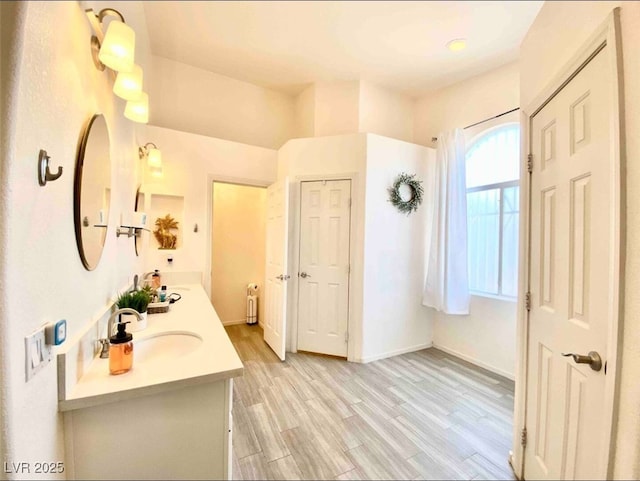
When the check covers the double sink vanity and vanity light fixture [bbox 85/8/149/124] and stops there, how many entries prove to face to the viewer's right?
2

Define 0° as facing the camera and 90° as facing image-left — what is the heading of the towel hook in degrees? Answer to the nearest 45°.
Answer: approximately 270°

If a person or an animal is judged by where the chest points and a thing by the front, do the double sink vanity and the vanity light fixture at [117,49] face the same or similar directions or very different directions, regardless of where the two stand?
same or similar directions

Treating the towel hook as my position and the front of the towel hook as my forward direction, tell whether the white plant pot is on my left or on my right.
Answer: on my left

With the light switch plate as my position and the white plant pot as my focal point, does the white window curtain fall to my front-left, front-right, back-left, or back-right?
front-right

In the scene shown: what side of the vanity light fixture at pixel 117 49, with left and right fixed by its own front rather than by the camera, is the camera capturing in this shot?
right

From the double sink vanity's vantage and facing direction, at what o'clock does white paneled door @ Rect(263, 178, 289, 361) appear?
The white paneled door is roughly at 10 o'clock from the double sink vanity.

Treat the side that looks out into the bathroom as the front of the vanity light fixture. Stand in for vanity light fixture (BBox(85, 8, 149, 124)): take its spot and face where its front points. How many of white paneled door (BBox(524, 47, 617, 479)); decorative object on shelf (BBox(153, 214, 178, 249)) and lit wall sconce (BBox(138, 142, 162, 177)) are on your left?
2

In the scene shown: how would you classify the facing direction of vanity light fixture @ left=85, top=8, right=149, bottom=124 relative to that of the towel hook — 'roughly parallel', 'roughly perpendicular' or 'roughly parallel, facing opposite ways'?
roughly parallel

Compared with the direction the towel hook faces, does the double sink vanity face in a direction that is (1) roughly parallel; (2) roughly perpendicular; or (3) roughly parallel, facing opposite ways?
roughly parallel

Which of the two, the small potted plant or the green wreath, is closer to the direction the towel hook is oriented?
the green wreath

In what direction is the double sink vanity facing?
to the viewer's right

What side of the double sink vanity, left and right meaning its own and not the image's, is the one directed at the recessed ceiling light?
front
